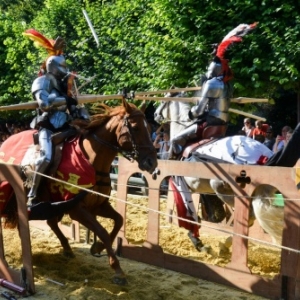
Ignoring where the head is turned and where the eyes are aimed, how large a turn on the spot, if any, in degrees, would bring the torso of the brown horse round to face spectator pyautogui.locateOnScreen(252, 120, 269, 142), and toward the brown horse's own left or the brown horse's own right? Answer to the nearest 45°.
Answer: approximately 90° to the brown horse's own left

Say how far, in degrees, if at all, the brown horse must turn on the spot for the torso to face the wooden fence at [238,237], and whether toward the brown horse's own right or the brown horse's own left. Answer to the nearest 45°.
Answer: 0° — it already faces it

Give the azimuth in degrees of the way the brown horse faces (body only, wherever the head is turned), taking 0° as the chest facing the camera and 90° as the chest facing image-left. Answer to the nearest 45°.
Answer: approximately 315°

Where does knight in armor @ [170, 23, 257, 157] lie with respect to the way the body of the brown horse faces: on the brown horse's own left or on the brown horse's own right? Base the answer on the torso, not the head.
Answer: on the brown horse's own left
